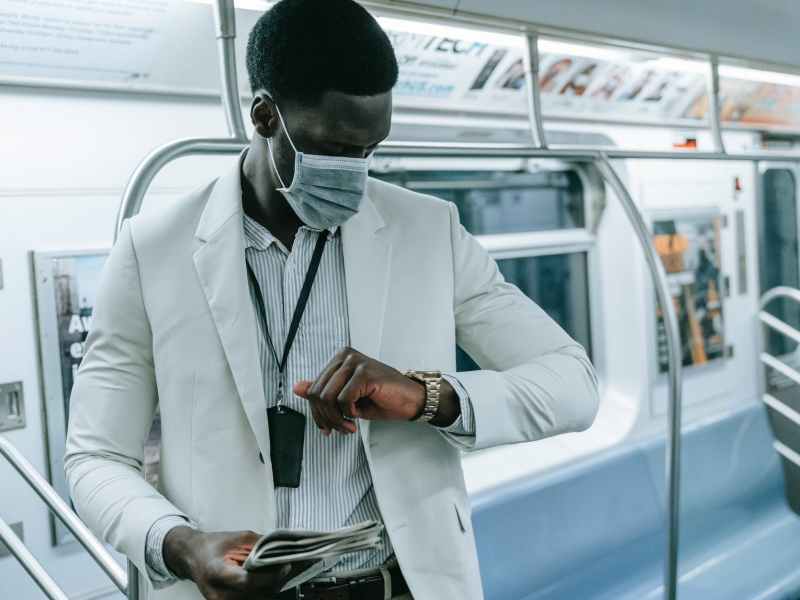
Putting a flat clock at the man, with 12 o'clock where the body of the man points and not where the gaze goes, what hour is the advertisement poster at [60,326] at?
The advertisement poster is roughly at 5 o'clock from the man.

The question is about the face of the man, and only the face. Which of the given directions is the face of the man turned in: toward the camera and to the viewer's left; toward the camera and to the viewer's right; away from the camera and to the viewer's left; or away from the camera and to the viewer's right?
toward the camera and to the viewer's right

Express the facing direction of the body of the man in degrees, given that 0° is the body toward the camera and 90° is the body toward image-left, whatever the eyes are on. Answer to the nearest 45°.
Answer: approximately 0°

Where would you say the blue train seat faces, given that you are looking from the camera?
facing the viewer and to the right of the viewer

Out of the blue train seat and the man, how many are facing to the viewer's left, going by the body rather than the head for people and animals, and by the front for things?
0

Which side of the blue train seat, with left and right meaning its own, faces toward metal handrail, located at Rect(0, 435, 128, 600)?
right

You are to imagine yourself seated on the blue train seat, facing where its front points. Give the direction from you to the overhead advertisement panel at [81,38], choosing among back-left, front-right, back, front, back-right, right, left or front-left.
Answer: right
